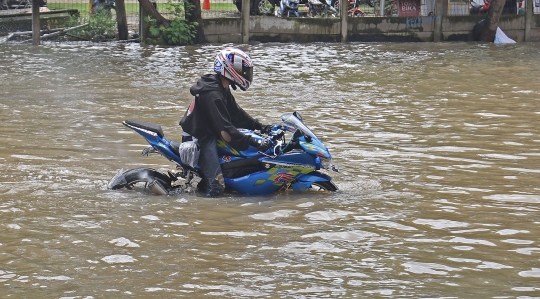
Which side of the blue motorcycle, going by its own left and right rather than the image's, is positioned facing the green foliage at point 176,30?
left

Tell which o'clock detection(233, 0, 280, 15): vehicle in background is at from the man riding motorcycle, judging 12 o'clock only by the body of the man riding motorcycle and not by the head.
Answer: The vehicle in background is roughly at 9 o'clock from the man riding motorcycle.

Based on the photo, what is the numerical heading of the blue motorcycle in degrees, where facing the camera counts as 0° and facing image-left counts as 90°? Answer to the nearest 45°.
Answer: approximately 270°

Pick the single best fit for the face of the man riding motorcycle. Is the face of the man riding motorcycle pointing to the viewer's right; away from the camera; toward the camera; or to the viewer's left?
to the viewer's right

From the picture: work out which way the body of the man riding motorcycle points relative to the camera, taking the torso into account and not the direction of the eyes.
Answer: to the viewer's right

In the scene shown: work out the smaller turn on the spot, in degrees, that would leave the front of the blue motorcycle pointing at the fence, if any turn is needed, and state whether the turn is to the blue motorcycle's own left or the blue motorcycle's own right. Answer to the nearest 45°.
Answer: approximately 90° to the blue motorcycle's own left

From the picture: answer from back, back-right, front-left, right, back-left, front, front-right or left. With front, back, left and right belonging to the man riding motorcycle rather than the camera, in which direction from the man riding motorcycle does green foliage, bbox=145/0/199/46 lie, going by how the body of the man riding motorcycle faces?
left

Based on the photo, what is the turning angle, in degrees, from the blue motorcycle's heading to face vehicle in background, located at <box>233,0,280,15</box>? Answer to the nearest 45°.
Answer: approximately 90° to its left
